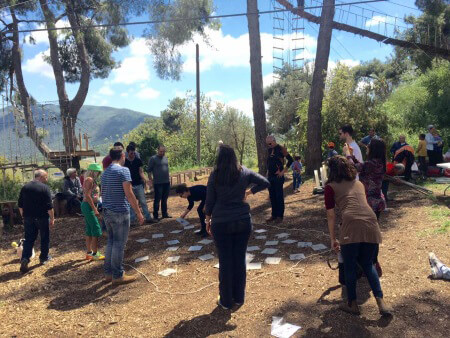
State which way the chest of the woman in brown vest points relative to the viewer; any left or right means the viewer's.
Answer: facing away from the viewer and to the left of the viewer

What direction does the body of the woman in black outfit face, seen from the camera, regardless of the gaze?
away from the camera

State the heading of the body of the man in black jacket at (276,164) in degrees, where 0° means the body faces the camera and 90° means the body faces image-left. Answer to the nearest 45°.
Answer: approximately 45°

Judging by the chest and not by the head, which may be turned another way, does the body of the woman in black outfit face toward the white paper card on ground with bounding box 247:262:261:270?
yes

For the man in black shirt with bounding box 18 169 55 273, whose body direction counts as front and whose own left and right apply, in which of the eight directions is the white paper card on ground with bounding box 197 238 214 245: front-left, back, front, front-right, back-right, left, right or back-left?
front-right

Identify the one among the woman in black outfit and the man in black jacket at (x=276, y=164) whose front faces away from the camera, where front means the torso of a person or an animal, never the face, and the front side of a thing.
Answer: the woman in black outfit

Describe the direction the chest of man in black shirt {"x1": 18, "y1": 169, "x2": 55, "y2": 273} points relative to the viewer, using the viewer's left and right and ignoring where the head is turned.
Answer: facing away from the viewer and to the right of the viewer

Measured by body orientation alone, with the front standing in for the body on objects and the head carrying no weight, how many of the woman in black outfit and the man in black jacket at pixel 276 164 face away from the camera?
1

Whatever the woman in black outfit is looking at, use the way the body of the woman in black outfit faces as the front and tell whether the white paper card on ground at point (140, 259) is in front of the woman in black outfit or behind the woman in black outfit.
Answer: in front

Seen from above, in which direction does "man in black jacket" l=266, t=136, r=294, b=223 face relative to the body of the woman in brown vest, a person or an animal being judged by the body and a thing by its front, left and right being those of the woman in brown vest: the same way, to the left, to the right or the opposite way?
to the left

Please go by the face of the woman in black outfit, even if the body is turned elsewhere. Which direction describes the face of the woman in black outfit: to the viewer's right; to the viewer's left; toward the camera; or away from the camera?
away from the camera

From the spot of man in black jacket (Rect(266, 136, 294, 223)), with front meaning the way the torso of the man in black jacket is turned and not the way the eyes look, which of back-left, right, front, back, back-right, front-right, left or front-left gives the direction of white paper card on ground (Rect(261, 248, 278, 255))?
front-left

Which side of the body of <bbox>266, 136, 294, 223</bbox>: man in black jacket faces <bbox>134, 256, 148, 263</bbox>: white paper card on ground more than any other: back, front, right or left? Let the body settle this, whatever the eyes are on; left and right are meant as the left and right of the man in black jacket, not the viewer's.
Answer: front
